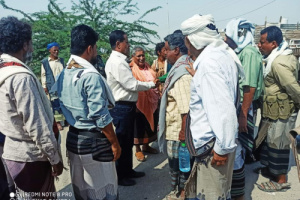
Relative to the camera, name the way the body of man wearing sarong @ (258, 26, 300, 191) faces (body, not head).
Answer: to the viewer's left

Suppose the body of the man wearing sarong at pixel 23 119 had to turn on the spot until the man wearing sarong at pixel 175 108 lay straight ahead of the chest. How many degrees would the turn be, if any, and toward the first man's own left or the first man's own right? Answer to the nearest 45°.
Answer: approximately 45° to the first man's own right

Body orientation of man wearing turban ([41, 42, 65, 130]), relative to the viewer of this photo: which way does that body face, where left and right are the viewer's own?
facing the viewer and to the right of the viewer

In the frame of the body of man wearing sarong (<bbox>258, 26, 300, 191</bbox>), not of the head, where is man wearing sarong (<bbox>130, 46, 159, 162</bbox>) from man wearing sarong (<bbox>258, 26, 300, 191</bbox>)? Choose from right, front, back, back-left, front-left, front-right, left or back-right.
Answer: front

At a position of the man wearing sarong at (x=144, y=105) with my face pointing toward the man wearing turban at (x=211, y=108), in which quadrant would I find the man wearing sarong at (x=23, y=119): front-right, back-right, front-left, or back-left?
front-right

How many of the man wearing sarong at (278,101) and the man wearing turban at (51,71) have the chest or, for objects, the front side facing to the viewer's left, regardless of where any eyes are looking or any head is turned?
1

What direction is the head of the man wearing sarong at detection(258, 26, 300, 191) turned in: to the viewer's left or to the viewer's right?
to the viewer's left

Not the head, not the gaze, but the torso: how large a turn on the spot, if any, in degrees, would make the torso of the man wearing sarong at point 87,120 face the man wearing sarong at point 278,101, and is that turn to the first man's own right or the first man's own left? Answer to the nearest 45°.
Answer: approximately 45° to the first man's own right
